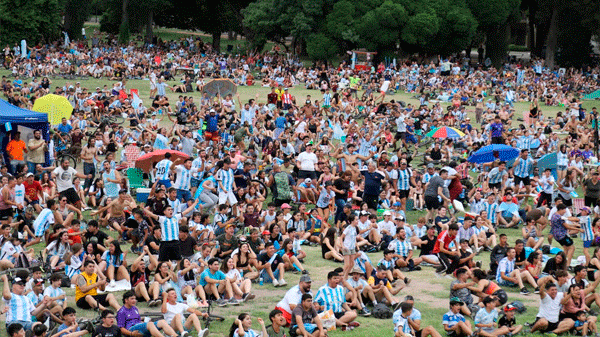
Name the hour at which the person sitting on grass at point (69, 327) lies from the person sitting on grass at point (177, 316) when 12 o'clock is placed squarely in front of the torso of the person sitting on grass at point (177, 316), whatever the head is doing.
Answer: the person sitting on grass at point (69, 327) is roughly at 4 o'clock from the person sitting on grass at point (177, 316).

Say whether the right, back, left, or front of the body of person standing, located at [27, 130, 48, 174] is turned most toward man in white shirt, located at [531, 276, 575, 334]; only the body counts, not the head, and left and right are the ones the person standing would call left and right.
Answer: front

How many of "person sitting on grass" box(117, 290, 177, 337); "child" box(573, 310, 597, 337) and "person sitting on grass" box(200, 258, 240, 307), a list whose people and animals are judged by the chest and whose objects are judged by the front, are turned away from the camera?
0

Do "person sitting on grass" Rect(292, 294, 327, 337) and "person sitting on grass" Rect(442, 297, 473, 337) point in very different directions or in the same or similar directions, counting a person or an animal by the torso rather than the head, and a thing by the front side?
same or similar directions

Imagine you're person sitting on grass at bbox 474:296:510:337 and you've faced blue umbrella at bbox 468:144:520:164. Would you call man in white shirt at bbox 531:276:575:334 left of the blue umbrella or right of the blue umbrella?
right

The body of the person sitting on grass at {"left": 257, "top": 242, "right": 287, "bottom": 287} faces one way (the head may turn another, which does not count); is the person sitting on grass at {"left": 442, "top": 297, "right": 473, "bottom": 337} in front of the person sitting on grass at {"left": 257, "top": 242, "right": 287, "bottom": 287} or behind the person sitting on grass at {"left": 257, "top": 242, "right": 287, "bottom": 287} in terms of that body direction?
in front

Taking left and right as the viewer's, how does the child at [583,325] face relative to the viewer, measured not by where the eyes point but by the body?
facing the viewer and to the right of the viewer

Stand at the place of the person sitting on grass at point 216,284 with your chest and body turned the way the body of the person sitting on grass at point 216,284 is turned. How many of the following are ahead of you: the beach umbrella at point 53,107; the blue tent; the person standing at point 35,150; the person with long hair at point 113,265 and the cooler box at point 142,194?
0

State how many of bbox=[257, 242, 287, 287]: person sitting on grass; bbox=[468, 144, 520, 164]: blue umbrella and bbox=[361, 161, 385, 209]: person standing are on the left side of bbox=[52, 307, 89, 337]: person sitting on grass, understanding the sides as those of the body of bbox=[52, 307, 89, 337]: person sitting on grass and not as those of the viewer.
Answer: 3

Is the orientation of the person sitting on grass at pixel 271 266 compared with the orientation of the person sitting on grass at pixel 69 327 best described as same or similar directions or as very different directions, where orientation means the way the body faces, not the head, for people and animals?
same or similar directions

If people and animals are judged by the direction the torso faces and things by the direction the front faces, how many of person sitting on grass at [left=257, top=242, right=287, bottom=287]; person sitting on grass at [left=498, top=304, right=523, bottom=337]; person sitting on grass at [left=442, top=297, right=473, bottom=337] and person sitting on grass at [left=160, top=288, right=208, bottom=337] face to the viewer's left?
0

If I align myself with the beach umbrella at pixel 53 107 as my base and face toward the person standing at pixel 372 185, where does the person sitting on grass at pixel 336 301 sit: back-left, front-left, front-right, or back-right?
front-right

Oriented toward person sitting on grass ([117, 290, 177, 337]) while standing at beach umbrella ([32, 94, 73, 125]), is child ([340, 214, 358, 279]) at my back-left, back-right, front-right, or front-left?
front-left

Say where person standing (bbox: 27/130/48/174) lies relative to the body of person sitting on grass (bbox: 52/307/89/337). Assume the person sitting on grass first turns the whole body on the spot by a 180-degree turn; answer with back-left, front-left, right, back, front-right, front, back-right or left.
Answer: front-right

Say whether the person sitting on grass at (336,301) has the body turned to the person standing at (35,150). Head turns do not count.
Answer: no

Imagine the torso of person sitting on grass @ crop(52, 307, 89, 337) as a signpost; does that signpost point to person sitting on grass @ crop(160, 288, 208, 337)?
no
